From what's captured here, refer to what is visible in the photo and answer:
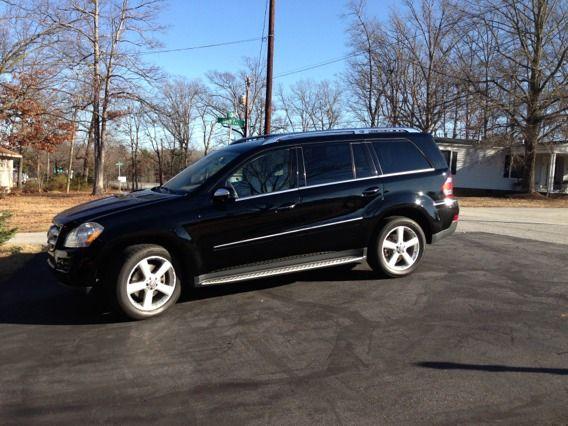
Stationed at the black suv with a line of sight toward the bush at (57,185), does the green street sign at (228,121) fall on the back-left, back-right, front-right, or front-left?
front-right

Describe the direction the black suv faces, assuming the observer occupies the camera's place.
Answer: facing the viewer and to the left of the viewer

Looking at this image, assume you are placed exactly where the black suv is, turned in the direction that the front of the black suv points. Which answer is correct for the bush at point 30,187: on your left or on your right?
on your right

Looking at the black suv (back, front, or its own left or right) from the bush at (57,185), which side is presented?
right

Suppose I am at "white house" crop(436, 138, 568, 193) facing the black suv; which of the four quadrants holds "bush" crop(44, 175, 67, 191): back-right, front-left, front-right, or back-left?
front-right

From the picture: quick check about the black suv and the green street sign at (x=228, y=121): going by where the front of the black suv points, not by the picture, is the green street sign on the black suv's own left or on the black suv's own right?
on the black suv's own right

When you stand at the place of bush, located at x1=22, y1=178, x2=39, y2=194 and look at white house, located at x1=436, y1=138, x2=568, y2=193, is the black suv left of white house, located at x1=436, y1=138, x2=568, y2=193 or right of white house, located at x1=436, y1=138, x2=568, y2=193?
right

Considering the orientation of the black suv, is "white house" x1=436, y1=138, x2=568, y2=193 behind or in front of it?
behind
